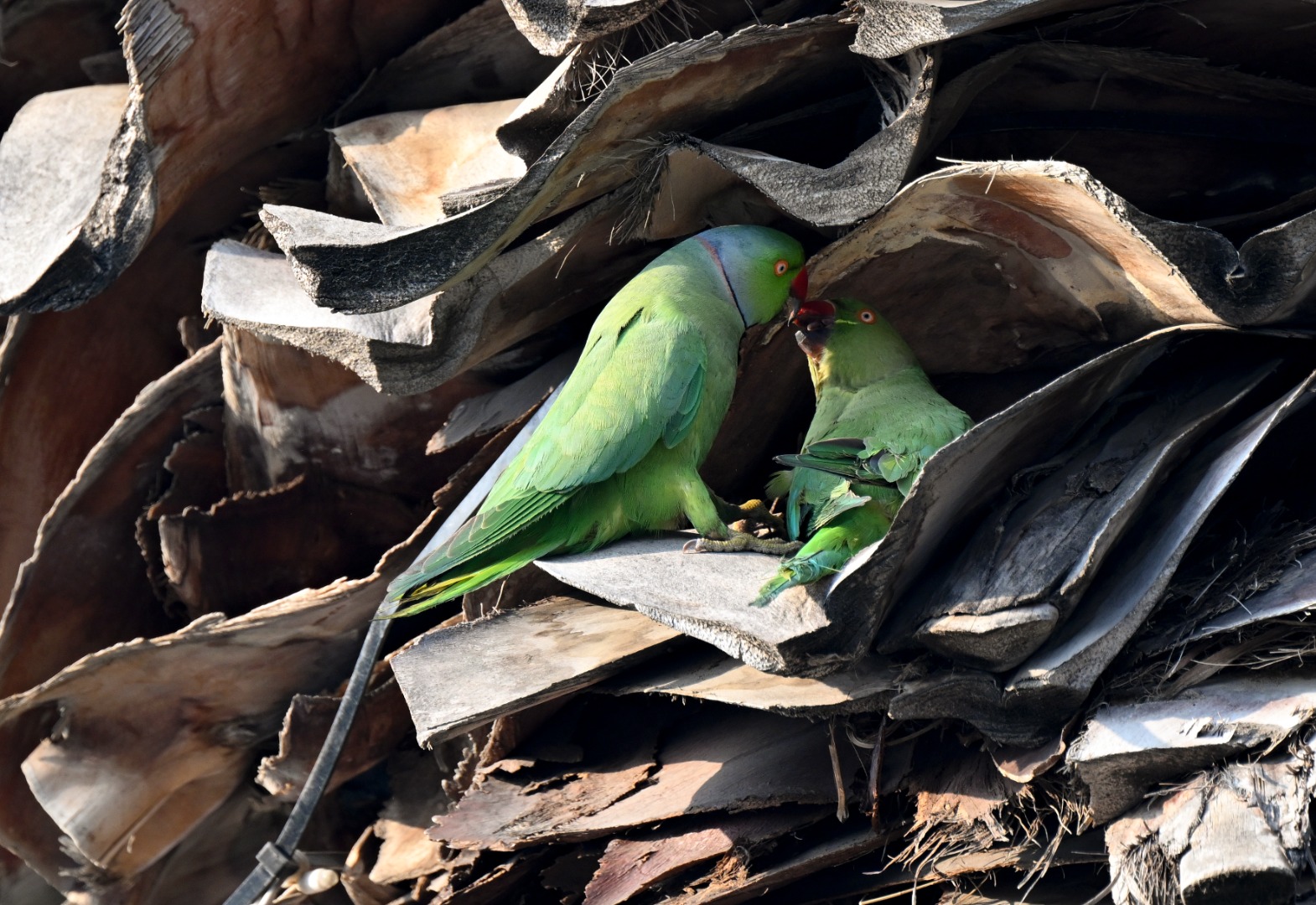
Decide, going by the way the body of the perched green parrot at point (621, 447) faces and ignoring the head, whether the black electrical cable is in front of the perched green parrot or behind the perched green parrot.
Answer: behind

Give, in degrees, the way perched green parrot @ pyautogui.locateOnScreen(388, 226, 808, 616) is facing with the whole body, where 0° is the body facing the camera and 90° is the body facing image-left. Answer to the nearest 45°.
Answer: approximately 270°
